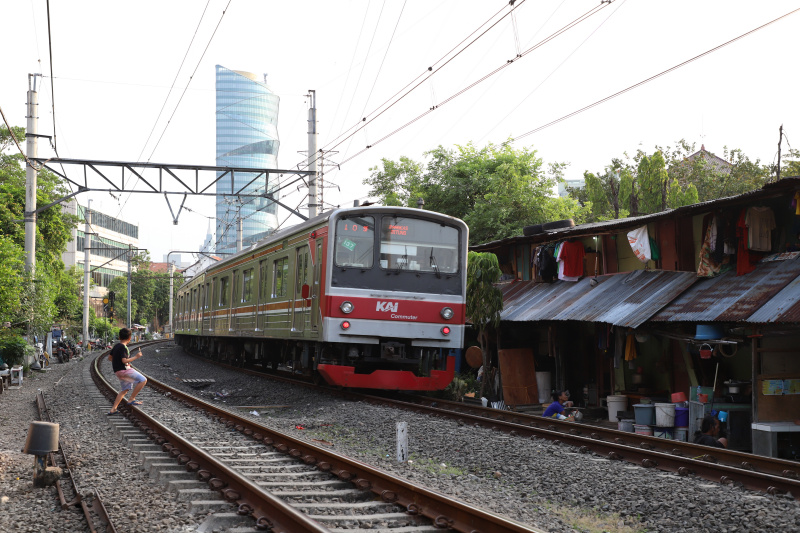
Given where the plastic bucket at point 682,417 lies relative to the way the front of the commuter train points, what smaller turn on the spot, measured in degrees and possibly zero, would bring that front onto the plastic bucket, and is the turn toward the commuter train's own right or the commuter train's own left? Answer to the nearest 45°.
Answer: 0° — it already faces it

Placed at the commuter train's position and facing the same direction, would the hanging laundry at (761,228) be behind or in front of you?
in front

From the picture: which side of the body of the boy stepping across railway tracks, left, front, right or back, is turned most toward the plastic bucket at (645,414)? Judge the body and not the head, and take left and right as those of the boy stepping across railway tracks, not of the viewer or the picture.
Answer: front

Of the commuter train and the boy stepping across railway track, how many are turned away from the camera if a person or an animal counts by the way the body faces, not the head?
0

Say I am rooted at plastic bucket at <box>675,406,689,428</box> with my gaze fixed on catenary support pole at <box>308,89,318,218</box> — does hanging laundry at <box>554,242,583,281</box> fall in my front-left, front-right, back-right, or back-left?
front-right

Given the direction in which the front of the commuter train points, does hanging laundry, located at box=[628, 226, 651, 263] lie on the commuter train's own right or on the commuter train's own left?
on the commuter train's own left

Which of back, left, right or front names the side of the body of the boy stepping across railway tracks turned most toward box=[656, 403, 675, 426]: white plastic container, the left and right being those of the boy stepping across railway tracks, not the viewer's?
front

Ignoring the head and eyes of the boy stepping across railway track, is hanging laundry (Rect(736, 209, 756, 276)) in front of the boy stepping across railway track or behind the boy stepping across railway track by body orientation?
in front

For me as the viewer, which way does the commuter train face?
facing the viewer and to the right of the viewer

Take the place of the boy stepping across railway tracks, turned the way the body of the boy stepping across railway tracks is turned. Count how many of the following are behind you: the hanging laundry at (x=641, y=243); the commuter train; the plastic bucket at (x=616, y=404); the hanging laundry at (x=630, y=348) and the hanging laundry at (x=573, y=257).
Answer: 0

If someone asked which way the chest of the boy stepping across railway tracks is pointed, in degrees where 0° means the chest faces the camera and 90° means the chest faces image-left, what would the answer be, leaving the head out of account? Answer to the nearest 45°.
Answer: approximately 270°
